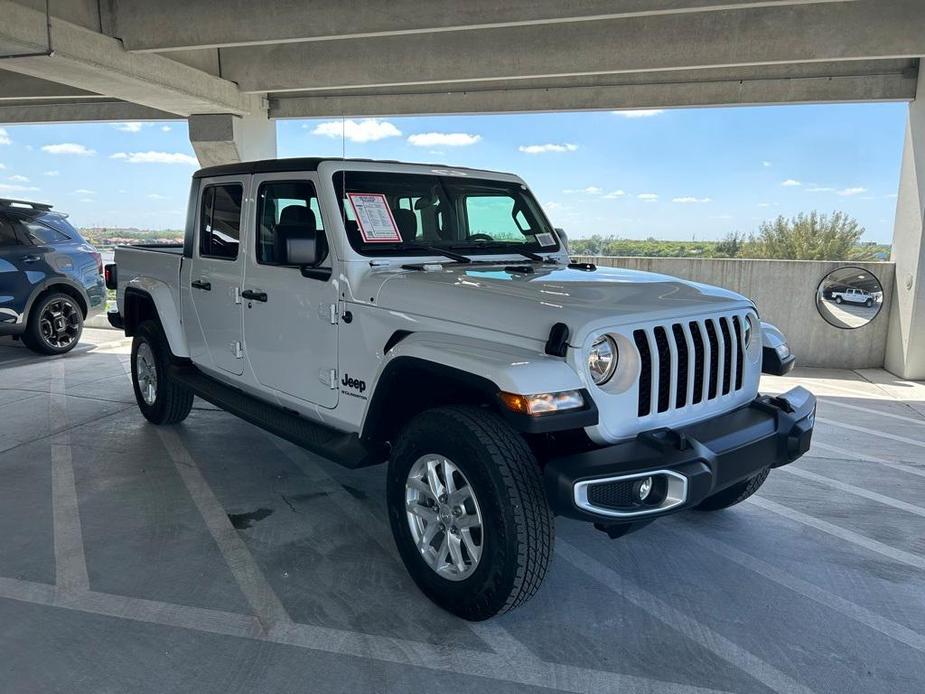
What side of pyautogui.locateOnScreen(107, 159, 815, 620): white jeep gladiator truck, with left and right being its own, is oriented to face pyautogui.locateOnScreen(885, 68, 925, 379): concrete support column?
left

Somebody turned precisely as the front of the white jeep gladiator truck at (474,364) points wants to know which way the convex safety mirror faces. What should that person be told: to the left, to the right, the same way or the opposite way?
to the right

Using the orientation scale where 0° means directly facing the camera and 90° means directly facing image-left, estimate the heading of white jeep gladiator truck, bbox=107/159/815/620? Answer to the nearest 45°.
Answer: approximately 315°

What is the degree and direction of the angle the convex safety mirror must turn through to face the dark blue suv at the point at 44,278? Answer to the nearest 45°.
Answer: approximately 45° to its right

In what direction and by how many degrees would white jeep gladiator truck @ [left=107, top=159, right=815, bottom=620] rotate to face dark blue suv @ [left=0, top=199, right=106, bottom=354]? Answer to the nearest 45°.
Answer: approximately 180°

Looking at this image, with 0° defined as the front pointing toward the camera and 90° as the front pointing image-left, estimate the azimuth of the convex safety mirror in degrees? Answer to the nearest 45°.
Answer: approximately 0°

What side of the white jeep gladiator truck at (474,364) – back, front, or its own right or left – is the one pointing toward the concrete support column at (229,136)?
back

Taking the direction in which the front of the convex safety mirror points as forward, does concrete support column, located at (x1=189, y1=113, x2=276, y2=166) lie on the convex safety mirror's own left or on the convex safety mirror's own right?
on the convex safety mirror's own right

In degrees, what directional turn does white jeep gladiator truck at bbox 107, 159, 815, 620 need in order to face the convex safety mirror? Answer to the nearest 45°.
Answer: approximately 90° to its left
